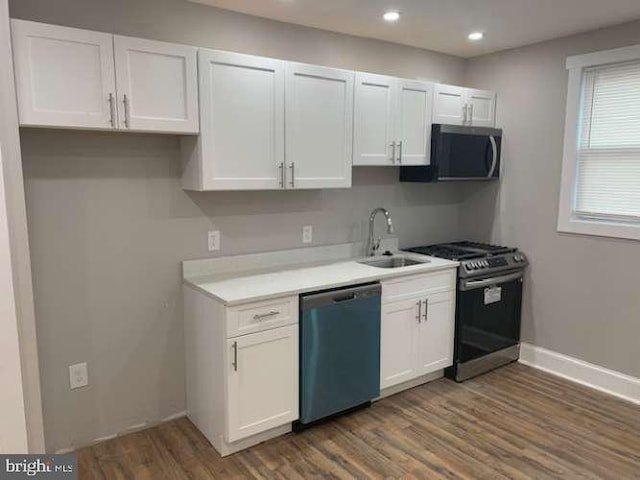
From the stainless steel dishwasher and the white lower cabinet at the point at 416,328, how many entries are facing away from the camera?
0

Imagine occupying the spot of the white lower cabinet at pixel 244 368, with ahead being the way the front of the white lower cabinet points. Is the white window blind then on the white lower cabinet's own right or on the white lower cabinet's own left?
on the white lower cabinet's own left

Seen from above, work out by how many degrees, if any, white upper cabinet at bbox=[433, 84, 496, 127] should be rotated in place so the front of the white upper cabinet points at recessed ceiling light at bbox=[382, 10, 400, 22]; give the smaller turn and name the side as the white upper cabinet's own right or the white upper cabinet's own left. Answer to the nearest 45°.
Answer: approximately 90° to the white upper cabinet's own right

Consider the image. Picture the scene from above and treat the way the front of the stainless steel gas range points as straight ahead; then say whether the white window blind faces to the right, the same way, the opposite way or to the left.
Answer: to the right

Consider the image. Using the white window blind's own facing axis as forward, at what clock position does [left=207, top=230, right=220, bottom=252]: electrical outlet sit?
The electrical outlet is roughly at 12 o'clock from the white window blind.

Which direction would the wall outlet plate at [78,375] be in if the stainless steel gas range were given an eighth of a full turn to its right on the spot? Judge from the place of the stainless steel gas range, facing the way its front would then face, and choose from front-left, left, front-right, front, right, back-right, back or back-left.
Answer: front-right

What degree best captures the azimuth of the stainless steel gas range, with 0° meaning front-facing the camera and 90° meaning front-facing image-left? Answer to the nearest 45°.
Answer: approximately 315°

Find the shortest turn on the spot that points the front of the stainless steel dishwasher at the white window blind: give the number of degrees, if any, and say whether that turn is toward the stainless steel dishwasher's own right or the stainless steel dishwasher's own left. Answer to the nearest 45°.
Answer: approximately 45° to the stainless steel dishwasher's own left

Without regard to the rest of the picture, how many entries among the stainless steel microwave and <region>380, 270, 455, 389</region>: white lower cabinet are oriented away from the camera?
0

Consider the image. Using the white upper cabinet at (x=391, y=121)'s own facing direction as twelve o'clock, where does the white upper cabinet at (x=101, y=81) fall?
the white upper cabinet at (x=101, y=81) is roughly at 3 o'clock from the white upper cabinet at (x=391, y=121).

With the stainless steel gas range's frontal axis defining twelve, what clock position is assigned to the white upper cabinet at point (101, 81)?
The white upper cabinet is roughly at 3 o'clock from the stainless steel gas range.
